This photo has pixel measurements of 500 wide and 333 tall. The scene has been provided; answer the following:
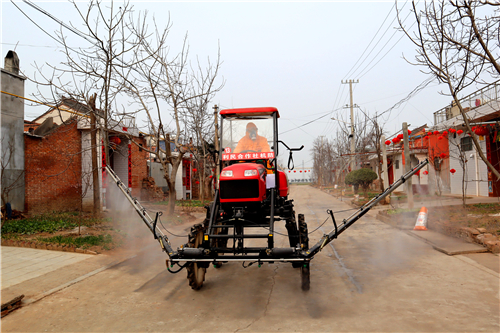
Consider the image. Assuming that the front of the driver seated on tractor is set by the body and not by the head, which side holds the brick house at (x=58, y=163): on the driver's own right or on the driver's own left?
on the driver's own right

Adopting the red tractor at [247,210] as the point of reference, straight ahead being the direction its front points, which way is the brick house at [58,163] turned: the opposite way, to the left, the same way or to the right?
to the left

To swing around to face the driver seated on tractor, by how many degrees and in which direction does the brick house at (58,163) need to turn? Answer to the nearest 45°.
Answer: approximately 45° to its right

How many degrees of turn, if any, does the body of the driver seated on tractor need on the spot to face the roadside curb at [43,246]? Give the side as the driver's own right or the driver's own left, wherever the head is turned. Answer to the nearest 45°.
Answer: approximately 90° to the driver's own right

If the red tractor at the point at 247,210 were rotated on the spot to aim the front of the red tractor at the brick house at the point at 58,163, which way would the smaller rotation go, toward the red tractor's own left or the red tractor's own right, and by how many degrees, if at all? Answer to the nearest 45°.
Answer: approximately 135° to the red tractor's own right

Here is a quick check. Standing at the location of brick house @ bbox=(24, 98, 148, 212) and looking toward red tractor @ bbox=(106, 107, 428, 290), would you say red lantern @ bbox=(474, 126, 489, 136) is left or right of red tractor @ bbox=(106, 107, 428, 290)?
left

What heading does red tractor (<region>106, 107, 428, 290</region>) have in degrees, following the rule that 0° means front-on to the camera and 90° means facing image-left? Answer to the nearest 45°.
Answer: approximately 0°

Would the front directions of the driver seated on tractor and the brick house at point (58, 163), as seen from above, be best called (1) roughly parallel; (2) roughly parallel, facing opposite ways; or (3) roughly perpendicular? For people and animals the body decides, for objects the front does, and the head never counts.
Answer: roughly perpendicular
